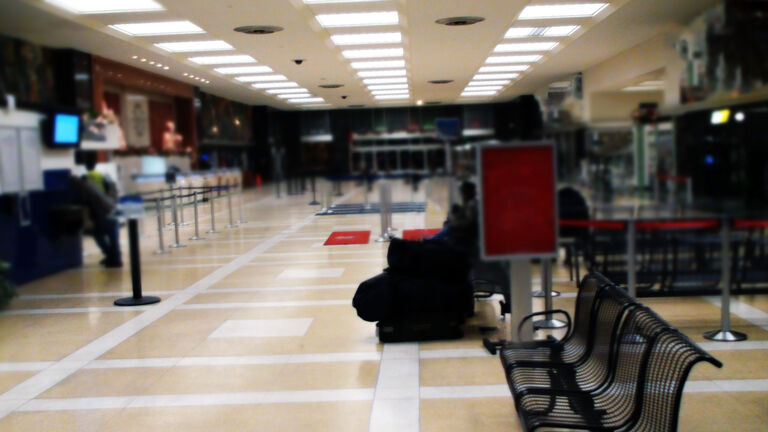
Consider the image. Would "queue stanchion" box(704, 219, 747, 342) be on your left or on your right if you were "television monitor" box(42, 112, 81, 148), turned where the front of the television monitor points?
on your left

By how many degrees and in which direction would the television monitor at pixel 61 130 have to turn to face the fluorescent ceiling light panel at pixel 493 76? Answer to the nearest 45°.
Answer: approximately 45° to its left

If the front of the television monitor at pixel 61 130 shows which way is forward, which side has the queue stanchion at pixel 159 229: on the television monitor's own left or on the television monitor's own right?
on the television monitor's own left

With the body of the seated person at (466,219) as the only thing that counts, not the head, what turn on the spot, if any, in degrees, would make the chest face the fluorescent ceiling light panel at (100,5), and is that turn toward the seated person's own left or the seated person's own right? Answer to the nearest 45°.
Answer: approximately 45° to the seated person's own left

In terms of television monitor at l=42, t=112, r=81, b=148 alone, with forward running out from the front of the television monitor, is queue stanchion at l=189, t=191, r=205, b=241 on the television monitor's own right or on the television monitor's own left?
on the television monitor's own left

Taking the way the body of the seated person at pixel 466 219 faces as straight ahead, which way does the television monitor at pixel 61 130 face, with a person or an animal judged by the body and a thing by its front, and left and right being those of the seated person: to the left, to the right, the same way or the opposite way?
the opposite way

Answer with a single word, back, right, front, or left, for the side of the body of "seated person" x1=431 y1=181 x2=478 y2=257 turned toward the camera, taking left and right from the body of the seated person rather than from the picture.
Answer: left

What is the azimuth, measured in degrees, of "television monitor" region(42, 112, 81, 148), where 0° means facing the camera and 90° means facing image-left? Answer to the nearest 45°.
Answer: approximately 315°

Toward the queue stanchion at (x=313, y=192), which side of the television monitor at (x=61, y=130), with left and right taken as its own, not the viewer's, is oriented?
left

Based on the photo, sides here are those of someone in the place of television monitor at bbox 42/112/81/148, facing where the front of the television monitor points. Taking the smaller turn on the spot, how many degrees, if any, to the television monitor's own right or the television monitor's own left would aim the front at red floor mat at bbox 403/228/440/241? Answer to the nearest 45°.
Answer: approximately 90° to the television monitor's own left

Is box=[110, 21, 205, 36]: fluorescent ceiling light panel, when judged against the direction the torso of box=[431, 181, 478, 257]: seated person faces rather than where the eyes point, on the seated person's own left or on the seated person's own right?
on the seated person's own left
